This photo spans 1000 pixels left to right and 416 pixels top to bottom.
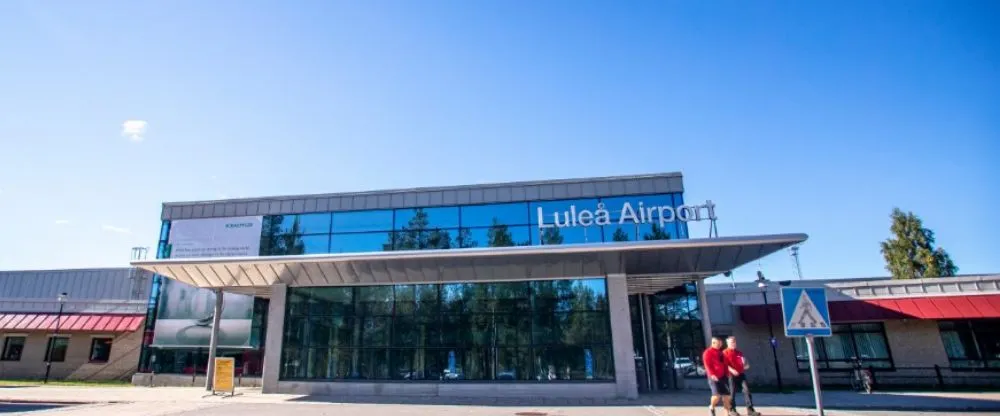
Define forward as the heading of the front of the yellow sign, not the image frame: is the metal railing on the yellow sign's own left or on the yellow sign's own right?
on the yellow sign's own left

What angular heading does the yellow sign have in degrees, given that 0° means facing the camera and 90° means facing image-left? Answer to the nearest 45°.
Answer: approximately 0°

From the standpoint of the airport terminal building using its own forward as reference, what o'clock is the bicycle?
The bicycle is roughly at 9 o'clock from the airport terminal building.

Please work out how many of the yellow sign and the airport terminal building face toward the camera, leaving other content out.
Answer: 2

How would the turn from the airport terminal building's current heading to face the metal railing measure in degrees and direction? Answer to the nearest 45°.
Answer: approximately 90° to its left

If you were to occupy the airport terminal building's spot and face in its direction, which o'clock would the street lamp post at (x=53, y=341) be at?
The street lamp post is roughly at 4 o'clock from the airport terminal building.

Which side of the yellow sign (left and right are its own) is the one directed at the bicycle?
left

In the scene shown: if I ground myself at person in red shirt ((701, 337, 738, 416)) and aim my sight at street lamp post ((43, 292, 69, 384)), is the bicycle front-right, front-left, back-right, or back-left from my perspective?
back-right
